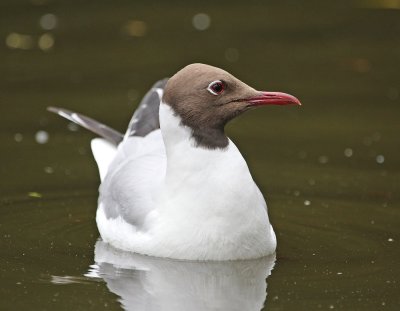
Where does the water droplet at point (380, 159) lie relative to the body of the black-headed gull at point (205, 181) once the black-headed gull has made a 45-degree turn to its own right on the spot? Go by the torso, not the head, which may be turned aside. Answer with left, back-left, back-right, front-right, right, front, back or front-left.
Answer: back-left

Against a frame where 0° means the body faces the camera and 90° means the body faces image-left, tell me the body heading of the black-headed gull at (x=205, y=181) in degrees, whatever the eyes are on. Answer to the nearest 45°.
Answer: approximately 315°

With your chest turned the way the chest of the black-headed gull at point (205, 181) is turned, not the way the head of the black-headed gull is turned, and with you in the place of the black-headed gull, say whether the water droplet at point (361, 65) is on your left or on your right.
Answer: on your left

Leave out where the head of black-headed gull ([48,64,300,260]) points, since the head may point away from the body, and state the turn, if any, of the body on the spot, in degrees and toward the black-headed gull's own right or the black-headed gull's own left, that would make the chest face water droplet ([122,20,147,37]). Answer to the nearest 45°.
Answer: approximately 135° to the black-headed gull's own left

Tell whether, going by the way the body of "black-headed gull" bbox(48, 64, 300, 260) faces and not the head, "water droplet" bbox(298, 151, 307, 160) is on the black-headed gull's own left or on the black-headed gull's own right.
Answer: on the black-headed gull's own left

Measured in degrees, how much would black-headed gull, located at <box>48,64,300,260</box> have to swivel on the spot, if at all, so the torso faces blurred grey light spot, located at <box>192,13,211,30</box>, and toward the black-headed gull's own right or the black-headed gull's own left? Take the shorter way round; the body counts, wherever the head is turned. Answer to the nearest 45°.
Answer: approximately 135° to the black-headed gull's own left

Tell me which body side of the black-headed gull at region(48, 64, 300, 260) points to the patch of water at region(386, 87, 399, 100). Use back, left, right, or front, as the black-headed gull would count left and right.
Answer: left

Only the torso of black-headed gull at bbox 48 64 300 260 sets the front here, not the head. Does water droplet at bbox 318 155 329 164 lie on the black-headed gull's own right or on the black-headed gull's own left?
on the black-headed gull's own left
